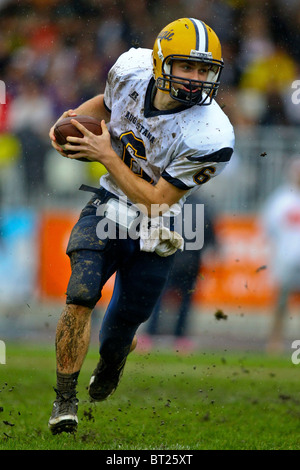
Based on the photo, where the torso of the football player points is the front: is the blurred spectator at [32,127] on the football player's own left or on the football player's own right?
on the football player's own right

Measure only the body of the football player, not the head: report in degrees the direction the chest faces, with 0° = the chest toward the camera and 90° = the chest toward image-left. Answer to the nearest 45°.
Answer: approximately 45°

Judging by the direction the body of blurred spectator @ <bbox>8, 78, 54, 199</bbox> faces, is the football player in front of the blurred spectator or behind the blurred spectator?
in front
